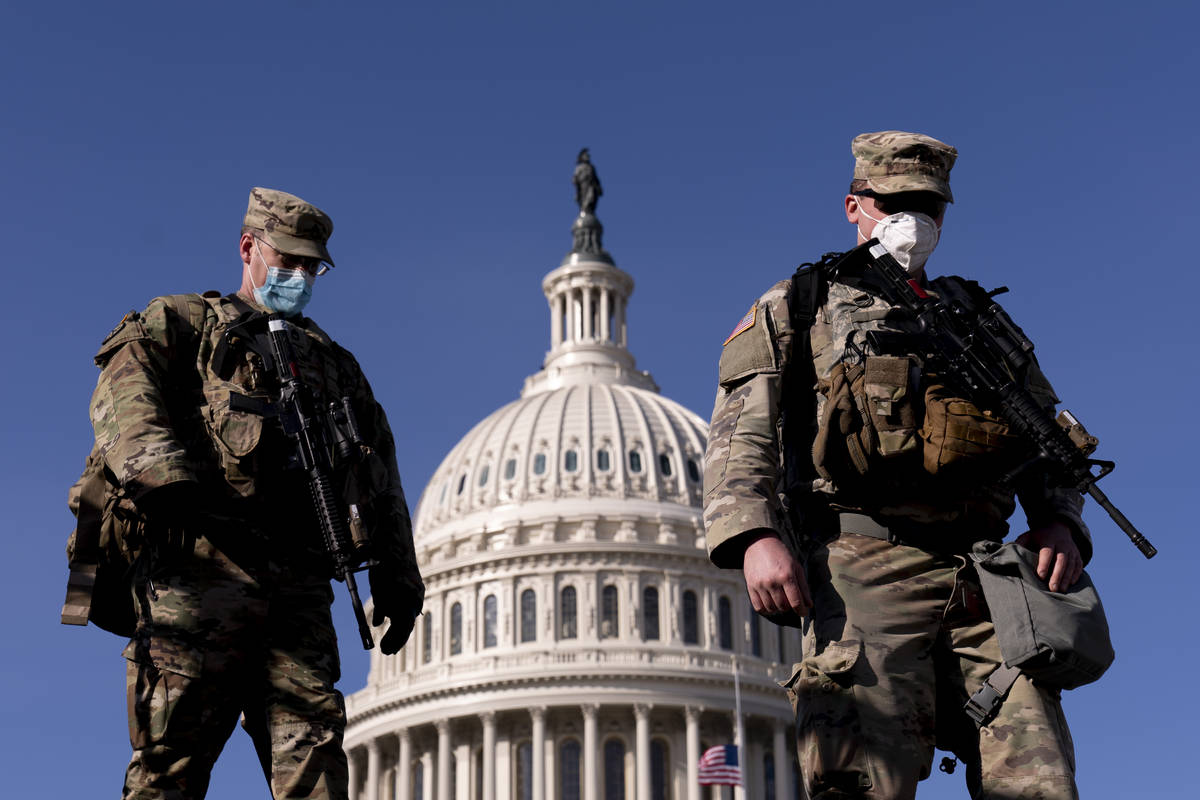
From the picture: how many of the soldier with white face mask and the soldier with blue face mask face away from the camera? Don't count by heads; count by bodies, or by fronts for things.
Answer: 0

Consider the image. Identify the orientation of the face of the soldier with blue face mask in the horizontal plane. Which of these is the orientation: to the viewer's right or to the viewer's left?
to the viewer's right

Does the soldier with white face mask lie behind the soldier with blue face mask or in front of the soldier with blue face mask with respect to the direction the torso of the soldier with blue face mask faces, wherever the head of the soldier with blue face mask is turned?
in front

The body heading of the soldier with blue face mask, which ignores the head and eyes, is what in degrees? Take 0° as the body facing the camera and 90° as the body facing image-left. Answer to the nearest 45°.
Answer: approximately 315°
